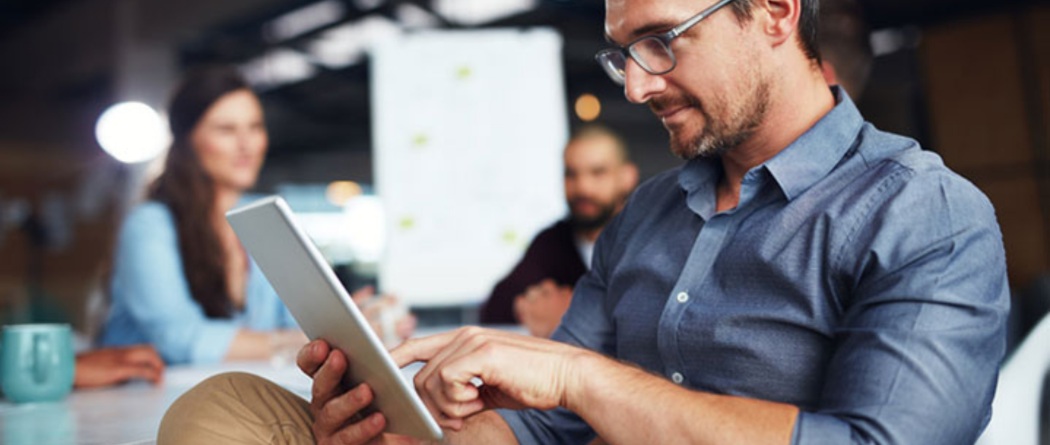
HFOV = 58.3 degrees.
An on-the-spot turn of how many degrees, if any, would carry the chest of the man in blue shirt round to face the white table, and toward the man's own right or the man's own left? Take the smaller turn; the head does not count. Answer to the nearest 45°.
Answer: approximately 45° to the man's own right

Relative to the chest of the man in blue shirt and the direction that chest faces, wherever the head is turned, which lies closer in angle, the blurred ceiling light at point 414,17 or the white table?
the white table

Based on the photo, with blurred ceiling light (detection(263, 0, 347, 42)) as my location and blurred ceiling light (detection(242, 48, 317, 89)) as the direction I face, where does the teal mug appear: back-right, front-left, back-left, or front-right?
back-left

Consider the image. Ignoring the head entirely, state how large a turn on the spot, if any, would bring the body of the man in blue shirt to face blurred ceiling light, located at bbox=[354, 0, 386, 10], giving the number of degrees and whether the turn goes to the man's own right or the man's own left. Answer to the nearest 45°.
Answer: approximately 135° to the man's own right

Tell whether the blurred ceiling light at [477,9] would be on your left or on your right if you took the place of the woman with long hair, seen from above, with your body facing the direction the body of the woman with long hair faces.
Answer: on your left

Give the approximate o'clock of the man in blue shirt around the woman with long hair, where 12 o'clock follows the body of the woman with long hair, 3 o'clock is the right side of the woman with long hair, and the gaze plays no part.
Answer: The man in blue shirt is roughly at 1 o'clock from the woman with long hair.

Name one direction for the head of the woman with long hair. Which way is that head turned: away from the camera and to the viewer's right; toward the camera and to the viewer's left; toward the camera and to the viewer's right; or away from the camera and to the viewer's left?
toward the camera and to the viewer's right

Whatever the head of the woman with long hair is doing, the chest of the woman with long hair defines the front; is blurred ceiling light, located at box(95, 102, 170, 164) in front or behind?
behind

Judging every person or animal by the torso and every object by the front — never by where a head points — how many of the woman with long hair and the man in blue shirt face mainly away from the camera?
0

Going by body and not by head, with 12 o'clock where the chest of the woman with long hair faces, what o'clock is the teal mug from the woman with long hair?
The teal mug is roughly at 2 o'clock from the woman with long hair.

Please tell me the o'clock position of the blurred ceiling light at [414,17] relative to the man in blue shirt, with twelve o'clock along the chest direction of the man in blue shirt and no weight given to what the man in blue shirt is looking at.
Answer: The blurred ceiling light is roughly at 4 o'clock from the man in blue shirt.

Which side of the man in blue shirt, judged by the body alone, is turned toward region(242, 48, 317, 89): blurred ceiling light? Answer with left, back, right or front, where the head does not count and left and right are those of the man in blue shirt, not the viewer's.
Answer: right

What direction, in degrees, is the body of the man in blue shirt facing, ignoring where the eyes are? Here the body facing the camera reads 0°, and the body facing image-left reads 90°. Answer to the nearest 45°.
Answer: approximately 45°

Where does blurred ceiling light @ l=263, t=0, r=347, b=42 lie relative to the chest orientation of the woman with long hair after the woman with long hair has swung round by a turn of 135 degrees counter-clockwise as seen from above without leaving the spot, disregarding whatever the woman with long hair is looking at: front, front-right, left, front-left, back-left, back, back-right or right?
front

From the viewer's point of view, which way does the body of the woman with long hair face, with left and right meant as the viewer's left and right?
facing the viewer and to the right of the viewer
